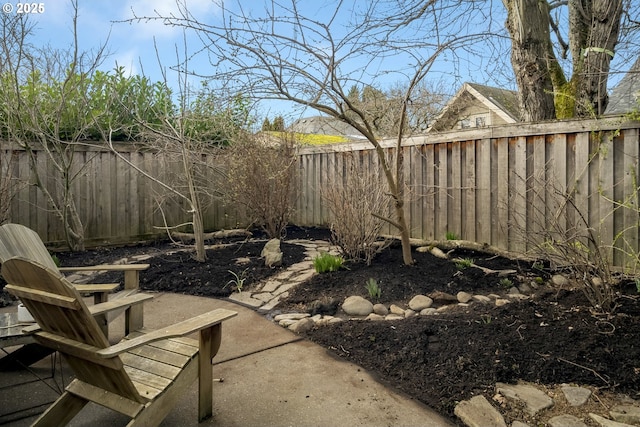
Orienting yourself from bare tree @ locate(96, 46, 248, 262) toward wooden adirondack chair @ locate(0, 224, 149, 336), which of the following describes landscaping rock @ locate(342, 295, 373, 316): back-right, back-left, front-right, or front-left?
front-left

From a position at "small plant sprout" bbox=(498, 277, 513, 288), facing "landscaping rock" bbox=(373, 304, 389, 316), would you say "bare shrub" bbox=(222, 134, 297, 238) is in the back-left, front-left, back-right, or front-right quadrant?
front-right

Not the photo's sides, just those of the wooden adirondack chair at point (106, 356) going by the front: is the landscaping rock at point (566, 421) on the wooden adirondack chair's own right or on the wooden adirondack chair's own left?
on the wooden adirondack chair's own right

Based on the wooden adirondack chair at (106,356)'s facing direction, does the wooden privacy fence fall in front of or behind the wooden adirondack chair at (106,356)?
in front

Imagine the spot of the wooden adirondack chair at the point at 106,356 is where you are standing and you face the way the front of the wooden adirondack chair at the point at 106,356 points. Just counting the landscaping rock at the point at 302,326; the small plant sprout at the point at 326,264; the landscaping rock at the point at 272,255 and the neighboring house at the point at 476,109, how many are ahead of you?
4

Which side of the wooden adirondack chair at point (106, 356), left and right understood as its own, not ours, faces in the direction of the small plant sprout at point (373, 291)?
front

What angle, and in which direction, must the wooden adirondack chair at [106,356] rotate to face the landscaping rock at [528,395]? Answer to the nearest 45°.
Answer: approximately 45° to its right

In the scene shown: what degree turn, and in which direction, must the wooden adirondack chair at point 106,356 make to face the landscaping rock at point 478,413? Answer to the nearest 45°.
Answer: approximately 45° to its right

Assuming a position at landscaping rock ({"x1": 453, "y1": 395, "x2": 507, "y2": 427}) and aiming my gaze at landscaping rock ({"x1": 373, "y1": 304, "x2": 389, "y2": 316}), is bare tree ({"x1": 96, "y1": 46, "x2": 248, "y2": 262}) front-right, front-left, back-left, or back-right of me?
front-left

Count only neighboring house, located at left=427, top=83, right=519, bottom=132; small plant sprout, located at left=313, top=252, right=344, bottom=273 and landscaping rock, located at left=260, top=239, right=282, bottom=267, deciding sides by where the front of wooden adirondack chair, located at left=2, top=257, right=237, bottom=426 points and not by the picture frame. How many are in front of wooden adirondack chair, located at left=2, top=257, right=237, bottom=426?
3

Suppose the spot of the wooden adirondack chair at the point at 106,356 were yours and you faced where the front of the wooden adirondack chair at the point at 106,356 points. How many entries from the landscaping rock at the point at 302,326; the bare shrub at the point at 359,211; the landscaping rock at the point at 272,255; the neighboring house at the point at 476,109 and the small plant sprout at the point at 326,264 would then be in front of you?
5

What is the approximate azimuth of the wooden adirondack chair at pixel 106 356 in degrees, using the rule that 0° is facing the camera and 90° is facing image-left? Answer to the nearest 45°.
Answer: approximately 225°

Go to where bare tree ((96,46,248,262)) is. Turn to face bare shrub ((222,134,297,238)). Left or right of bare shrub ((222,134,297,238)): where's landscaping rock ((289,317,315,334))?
right

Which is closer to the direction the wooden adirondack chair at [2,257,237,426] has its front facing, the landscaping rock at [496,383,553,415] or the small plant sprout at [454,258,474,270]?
the small plant sprout

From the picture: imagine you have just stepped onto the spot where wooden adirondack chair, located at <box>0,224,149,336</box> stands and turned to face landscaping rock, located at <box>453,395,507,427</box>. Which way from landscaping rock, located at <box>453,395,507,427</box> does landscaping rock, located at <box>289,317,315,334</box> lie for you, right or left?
left

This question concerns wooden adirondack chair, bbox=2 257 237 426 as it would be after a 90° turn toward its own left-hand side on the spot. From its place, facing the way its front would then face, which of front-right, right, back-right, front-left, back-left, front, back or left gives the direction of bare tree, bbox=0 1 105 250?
front-right

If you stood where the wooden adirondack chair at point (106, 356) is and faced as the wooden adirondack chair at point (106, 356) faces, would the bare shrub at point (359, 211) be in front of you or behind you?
in front

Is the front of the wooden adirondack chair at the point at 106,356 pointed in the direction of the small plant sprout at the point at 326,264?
yes
